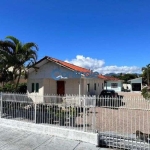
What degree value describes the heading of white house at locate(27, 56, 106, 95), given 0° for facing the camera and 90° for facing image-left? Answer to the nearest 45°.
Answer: approximately 45°
